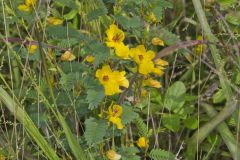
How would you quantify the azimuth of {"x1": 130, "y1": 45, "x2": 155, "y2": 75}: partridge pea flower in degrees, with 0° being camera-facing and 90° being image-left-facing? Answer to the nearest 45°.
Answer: approximately 0°
